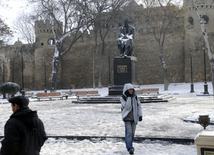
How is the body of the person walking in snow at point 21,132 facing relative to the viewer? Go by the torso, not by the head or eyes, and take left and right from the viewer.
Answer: facing away from the viewer and to the left of the viewer

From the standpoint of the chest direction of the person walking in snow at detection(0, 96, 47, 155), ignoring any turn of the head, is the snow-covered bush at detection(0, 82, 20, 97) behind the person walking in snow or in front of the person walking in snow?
in front

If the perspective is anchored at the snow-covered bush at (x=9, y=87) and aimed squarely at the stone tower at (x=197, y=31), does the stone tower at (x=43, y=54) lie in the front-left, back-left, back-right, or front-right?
front-left

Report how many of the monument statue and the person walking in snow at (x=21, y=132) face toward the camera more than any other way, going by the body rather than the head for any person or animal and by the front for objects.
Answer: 1

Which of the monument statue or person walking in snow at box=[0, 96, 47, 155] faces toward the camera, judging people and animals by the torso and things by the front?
the monument statue

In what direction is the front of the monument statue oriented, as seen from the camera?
facing the viewer

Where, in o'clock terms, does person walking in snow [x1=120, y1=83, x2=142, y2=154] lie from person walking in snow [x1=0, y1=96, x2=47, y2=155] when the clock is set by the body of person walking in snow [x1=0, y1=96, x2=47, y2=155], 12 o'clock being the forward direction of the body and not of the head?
person walking in snow [x1=120, y1=83, x2=142, y2=154] is roughly at 3 o'clock from person walking in snow [x1=0, y1=96, x2=47, y2=155].

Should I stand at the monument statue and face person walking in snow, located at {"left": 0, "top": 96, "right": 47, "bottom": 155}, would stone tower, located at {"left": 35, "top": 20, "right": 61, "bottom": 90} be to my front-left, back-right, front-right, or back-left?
back-right

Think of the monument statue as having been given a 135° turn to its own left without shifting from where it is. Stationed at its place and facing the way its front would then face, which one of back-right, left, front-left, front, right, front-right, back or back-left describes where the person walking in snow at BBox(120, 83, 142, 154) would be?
back-right

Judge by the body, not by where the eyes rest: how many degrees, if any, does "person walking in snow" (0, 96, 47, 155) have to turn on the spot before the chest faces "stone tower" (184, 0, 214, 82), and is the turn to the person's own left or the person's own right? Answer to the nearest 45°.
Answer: approximately 90° to the person's own right
